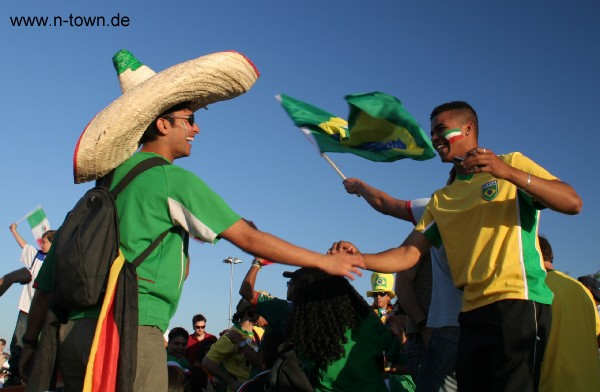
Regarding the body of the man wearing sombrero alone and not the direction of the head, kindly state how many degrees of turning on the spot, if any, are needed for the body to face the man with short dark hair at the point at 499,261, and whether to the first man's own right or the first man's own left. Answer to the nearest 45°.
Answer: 0° — they already face them

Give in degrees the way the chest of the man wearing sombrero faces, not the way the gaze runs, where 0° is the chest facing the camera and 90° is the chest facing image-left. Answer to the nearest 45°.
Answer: approximately 270°

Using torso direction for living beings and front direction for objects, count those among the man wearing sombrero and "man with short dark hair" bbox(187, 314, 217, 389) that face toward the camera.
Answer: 1

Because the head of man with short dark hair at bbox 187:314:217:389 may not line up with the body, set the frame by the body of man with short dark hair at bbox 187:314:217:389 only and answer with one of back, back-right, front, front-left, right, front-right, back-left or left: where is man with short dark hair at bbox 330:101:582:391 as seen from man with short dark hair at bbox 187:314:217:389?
front

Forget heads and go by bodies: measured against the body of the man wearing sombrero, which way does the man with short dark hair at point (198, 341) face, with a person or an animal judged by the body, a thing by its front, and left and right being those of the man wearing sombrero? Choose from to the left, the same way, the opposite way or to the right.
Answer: to the right

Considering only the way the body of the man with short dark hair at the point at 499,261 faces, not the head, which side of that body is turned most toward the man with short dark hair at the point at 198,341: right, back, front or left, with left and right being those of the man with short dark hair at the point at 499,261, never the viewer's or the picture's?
right

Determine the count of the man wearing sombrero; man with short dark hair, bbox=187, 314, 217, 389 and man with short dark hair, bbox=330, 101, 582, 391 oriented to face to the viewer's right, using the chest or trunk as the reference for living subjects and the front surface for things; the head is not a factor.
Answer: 1

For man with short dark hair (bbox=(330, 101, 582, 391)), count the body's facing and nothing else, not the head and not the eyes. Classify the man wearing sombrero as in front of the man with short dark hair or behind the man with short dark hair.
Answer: in front

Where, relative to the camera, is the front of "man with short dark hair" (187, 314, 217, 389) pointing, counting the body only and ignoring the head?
toward the camera

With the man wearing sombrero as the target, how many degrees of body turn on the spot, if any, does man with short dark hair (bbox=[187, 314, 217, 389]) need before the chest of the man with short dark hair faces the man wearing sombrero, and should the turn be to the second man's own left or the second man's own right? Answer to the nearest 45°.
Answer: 0° — they already face them

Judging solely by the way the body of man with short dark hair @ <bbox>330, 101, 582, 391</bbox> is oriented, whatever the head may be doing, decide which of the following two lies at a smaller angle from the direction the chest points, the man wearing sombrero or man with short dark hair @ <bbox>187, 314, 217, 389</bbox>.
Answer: the man wearing sombrero

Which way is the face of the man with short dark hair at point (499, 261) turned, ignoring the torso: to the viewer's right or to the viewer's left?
to the viewer's left

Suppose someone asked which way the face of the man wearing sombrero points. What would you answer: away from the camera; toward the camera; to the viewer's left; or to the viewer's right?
to the viewer's right
